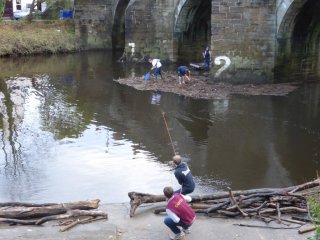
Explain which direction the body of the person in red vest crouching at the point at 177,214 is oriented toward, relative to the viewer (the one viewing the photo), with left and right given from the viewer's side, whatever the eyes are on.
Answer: facing away from the viewer and to the left of the viewer

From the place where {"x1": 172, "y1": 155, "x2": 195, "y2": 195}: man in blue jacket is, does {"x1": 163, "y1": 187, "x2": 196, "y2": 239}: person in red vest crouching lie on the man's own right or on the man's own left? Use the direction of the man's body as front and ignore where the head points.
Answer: on the man's own left

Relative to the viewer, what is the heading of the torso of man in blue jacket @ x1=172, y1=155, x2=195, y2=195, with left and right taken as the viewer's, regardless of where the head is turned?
facing away from the viewer and to the left of the viewer
